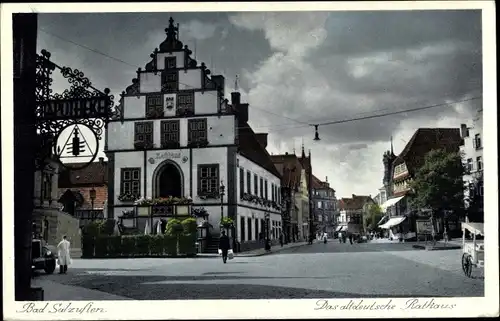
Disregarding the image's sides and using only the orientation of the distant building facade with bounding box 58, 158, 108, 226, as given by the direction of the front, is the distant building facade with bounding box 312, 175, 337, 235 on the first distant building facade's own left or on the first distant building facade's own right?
on the first distant building facade's own left

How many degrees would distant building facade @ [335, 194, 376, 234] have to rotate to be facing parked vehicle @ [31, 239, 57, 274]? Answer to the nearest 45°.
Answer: approximately 45° to its right

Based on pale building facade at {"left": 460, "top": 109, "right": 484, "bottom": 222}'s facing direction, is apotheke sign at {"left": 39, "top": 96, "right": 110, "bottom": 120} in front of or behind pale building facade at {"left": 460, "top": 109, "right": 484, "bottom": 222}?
in front

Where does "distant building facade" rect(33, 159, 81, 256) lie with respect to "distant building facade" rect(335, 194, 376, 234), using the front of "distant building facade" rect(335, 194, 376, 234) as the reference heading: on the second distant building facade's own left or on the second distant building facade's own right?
on the second distant building facade's own right

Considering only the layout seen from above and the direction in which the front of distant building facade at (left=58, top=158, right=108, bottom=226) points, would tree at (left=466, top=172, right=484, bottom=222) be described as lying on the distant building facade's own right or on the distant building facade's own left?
on the distant building facade's own left

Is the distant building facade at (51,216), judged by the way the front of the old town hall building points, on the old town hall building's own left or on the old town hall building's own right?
on the old town hall building's own right

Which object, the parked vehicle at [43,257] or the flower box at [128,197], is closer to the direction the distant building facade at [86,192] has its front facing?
the parked vehicle

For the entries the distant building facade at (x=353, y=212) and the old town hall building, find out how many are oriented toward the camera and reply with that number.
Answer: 2
